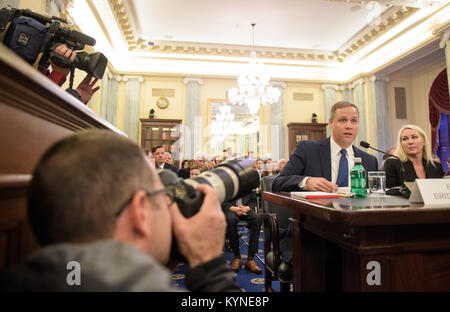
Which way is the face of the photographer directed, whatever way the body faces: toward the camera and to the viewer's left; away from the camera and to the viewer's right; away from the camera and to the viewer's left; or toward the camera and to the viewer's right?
away from the camera and to the viewer's right

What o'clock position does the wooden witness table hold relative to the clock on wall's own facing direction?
The wooden witness table is roughly at 12 o'clock from the clock on wall.

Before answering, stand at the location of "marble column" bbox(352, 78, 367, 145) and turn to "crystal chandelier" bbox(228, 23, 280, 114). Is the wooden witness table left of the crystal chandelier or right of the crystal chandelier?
left

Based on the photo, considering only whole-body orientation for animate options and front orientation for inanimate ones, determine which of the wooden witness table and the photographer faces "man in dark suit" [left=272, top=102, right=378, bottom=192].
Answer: the photographer

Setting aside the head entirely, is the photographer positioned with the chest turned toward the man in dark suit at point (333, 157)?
yes

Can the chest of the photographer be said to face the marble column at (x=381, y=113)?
yes

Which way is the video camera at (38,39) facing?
to the viewer's right
